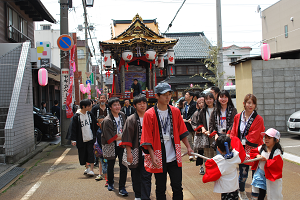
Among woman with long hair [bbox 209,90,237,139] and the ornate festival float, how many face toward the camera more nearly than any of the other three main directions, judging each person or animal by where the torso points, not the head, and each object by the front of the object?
2

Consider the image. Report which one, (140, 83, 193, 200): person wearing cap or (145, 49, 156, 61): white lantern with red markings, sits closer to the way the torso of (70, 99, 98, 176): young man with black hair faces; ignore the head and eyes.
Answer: the person wearing cap

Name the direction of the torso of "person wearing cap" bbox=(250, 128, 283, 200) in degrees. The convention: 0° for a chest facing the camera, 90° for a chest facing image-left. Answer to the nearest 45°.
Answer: approximately 45°

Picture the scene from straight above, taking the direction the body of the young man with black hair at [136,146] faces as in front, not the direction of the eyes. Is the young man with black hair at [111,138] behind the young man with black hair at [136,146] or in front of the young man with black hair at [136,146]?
behind

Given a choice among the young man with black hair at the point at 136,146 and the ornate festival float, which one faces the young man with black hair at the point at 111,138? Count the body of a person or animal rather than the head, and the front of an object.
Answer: the ornate festival float

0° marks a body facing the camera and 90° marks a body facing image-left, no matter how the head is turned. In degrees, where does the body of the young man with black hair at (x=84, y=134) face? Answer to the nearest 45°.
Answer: approximately 315°

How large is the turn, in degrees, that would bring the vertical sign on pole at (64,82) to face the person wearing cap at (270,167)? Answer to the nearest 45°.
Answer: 0° — it already faces them

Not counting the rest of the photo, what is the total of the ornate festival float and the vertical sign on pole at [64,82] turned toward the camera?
2

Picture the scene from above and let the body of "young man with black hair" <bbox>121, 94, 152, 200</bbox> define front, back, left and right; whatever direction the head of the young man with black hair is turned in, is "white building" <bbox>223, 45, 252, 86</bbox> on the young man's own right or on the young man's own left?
on the young man's own left

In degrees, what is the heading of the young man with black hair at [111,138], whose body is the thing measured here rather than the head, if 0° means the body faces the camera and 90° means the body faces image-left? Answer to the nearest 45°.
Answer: approximately 315°
